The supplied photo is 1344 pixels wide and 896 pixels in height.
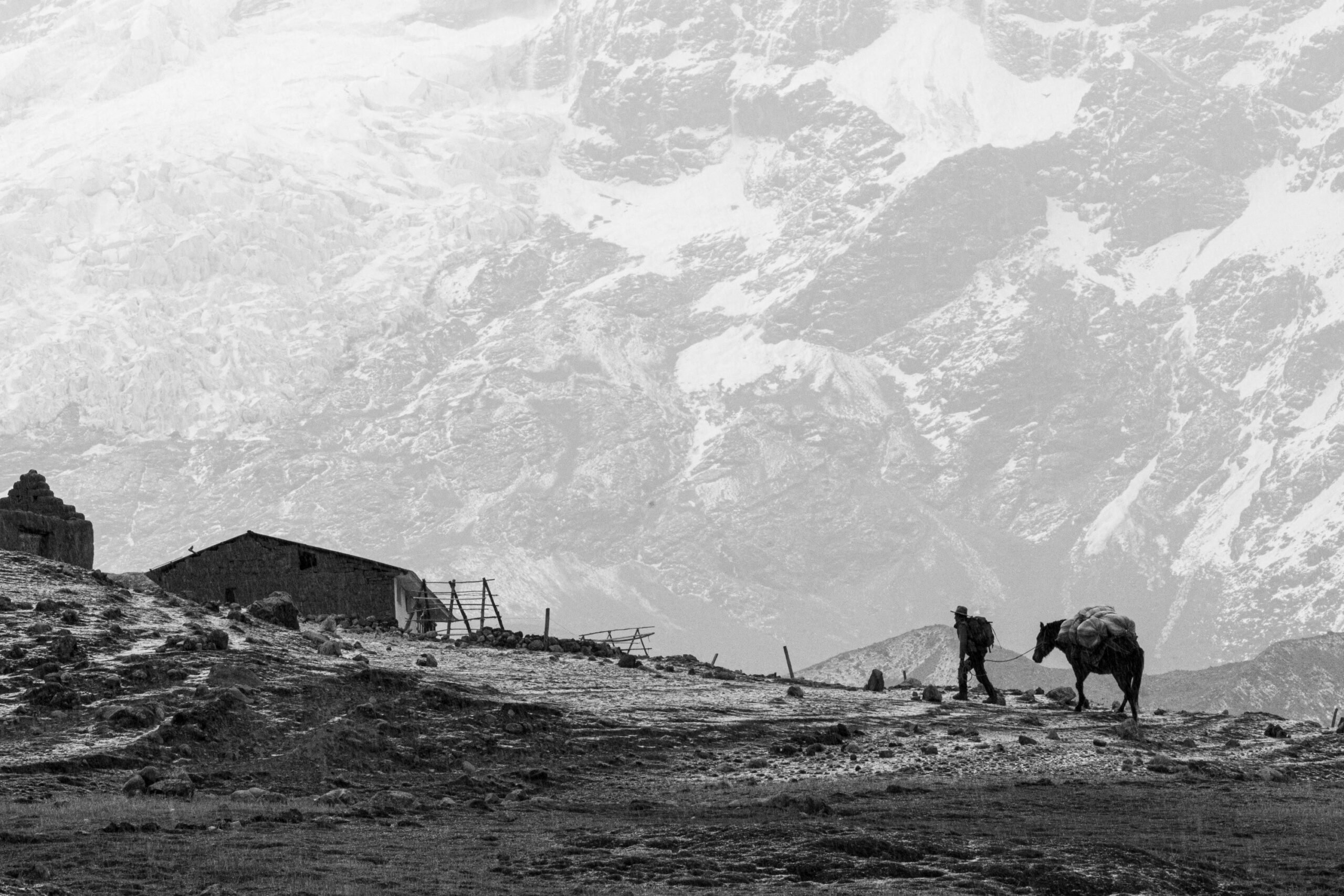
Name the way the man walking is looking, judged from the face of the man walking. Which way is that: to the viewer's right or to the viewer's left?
to the viewer's left

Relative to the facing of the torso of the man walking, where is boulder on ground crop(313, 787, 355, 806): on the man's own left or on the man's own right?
on the man's own left

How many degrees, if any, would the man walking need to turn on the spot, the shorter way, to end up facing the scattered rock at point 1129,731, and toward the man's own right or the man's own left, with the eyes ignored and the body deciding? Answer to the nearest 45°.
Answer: approximately 135° to the man's own left

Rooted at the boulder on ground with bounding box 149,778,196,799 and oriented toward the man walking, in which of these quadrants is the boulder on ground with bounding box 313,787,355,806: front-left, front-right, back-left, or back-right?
front-right

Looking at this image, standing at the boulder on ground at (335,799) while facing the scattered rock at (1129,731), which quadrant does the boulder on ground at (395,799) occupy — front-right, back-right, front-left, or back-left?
front-right

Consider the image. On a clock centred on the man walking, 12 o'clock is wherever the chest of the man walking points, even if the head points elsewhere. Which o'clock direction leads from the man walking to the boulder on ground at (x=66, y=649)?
The boulder on ground is roughly at 11 o'clock from the man walking.

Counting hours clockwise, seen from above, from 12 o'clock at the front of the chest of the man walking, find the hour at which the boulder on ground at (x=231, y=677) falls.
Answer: The boulder on ground is roughly at 11 o'clock from the man walking.

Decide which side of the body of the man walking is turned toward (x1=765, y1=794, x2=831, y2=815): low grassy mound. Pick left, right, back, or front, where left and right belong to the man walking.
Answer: left

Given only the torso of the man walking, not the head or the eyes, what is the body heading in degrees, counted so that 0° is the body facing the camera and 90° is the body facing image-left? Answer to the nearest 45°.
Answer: approximately 90°

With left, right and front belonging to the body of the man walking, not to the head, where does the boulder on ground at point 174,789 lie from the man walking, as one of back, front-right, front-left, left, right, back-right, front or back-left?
front-left

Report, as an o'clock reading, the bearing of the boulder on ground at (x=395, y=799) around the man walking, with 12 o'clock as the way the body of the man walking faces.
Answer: The boulder on ground is roughly at 10 o'clock from the man walking.
